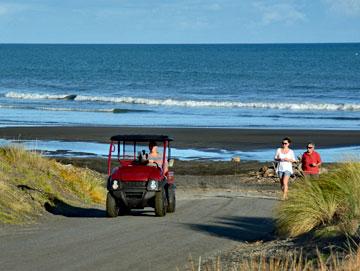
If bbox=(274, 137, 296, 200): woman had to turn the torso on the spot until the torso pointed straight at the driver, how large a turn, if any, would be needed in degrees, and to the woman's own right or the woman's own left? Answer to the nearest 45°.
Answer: approximately 45° to the woman's own right

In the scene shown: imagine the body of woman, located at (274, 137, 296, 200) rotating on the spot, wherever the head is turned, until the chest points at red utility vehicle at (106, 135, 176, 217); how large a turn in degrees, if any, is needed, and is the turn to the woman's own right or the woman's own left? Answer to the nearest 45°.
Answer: approximately 45° to the woman's own right

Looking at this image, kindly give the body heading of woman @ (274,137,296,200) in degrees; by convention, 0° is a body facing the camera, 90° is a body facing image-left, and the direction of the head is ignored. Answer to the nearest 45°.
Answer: approximately 0°

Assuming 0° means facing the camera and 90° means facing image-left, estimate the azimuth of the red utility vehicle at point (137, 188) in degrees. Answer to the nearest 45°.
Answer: approximately 0°

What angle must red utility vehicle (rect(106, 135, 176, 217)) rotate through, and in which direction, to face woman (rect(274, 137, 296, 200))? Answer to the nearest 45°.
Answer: approximately 135° to its left

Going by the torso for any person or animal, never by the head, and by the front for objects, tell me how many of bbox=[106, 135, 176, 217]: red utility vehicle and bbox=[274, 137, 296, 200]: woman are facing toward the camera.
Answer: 2
